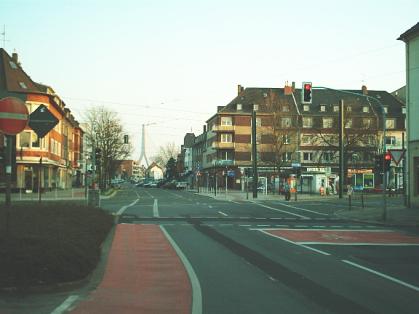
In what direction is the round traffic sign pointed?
toward the camera

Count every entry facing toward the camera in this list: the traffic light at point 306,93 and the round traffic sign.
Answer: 2

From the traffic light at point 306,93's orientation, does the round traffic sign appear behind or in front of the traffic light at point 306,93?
in front

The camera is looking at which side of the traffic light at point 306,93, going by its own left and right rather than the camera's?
front

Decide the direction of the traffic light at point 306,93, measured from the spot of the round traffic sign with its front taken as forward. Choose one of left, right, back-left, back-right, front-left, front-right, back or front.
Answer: back-left

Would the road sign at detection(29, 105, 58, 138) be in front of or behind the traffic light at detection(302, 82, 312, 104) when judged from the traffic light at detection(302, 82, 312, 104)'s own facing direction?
in front
